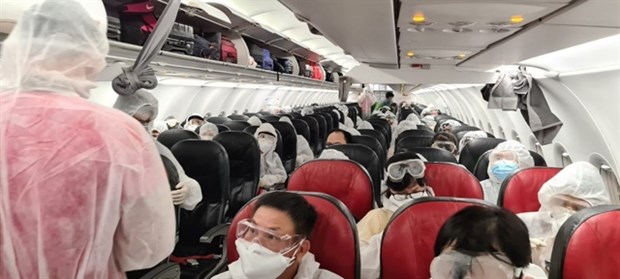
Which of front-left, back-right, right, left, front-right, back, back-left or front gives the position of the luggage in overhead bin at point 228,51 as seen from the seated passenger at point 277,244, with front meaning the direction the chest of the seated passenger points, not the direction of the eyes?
back-right

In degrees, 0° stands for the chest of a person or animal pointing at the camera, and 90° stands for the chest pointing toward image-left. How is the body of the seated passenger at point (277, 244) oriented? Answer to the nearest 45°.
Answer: approximately 45°

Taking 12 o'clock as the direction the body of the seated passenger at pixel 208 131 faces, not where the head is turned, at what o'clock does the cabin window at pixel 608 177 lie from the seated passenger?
The cabin window is roughly at 10 o'clock from the seated passenger.

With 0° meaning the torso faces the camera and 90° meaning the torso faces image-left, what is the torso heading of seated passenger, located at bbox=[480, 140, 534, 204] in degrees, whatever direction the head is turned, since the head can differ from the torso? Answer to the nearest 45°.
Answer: approximately 45°

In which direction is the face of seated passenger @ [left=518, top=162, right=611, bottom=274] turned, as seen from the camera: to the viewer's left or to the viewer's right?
to the viewer's left

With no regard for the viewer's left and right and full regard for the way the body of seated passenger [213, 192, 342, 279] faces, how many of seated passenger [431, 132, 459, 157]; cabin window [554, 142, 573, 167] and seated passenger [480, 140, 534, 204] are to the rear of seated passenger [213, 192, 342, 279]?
3

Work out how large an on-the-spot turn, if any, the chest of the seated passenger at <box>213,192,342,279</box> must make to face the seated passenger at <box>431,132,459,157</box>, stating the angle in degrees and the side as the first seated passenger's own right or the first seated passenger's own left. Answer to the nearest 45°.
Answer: approximately 180°

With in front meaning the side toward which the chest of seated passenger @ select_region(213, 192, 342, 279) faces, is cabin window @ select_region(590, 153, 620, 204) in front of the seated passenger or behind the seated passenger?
behind
